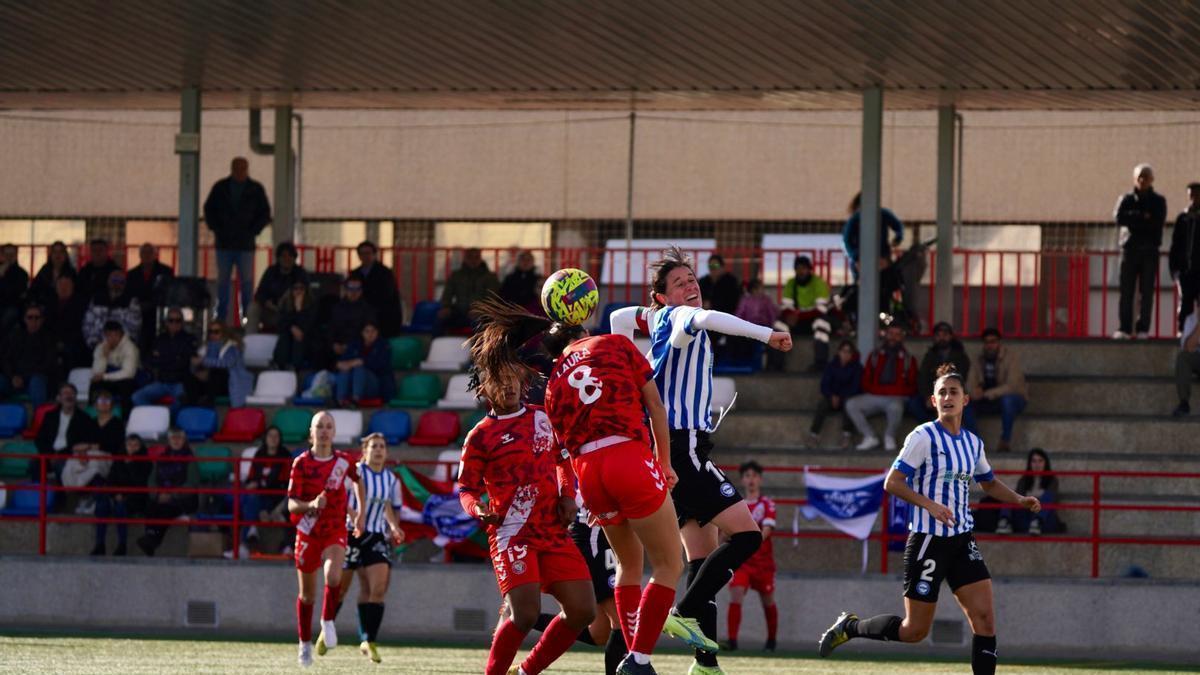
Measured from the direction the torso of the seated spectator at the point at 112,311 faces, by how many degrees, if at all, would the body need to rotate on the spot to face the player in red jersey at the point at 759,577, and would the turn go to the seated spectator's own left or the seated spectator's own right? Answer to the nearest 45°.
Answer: approximately 45° to the seated spectator's own left

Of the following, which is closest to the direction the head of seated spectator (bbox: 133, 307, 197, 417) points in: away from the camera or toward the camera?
toward the camera

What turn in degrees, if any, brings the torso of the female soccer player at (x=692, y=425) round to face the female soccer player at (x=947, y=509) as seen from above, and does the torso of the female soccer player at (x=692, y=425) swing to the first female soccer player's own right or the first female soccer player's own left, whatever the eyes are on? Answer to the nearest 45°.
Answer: approximately 90° to the first female soccer player's own left

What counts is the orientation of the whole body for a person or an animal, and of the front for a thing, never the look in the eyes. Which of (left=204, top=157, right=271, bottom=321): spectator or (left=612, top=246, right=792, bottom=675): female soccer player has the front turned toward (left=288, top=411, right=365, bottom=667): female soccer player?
the spectator

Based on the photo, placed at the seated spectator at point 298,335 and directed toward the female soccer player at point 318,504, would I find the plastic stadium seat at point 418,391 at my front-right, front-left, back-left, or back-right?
front-left

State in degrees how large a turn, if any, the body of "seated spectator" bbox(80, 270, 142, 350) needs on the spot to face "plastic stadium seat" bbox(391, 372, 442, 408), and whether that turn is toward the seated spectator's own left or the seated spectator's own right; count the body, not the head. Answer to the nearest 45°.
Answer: approximately 45° to the seated spectator's own left

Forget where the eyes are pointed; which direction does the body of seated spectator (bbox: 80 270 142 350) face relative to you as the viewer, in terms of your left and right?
facing the viewer

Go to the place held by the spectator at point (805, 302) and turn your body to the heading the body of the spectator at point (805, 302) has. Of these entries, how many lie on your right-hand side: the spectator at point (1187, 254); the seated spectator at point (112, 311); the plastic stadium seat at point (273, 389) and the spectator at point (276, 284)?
3

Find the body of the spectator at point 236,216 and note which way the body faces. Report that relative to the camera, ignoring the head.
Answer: toward the camera

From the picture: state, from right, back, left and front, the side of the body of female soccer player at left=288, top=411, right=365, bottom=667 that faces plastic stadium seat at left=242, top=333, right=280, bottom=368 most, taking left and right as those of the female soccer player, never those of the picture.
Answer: back

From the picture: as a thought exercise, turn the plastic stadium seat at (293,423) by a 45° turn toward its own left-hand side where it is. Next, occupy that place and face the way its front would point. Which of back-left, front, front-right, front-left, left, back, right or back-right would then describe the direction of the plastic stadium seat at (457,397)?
front-left

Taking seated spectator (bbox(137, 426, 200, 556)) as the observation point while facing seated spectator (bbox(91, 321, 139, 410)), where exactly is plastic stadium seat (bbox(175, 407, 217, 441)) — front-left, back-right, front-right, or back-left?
front-right

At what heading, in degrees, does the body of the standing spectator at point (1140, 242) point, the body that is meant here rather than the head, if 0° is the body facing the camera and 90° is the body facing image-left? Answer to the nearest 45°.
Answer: approximately 0°

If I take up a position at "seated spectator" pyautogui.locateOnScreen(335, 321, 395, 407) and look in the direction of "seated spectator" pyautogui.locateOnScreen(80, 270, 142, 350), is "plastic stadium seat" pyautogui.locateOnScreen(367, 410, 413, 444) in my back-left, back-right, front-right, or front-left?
back-left
